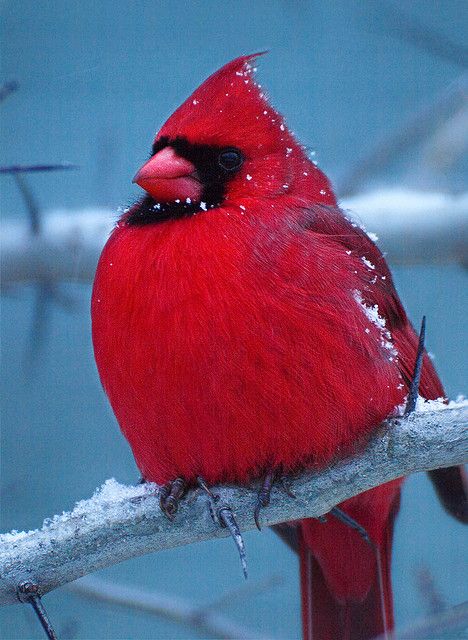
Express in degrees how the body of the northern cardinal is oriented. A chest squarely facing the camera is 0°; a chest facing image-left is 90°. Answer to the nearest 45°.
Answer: approximately 45°

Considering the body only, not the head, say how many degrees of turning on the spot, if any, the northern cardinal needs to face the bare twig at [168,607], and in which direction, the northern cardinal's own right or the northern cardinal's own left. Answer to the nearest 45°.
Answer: approximately 90° to the northern cardinal's own right
